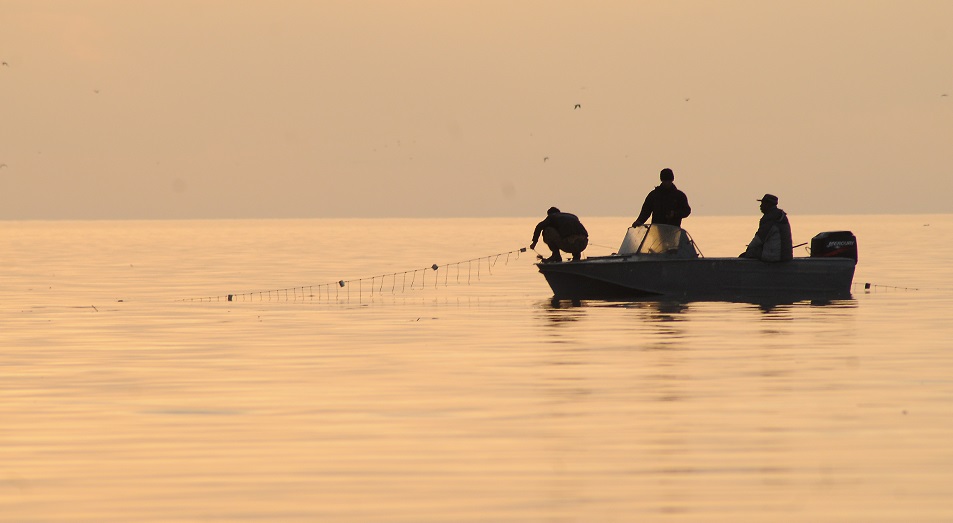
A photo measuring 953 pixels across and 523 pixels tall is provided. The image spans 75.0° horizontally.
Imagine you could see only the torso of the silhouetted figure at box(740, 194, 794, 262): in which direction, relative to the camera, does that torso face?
to the viewer's left

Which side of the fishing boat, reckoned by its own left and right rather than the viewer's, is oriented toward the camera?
left
